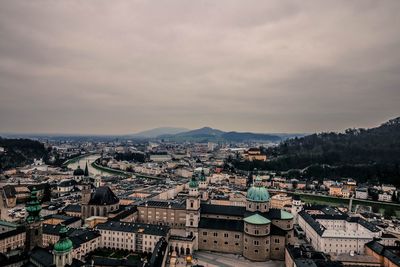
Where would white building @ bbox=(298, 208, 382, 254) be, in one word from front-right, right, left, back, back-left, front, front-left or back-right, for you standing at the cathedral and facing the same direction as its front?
back

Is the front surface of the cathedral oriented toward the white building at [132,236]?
yes

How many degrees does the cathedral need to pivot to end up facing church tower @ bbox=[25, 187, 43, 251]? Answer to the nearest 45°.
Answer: approximately 45° to its left

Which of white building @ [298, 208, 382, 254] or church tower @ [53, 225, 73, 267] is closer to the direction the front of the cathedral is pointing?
the church tower

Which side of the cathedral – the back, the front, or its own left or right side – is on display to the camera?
left

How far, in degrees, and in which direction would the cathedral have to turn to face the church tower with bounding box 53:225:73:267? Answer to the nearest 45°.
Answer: approximately 45° to its left
